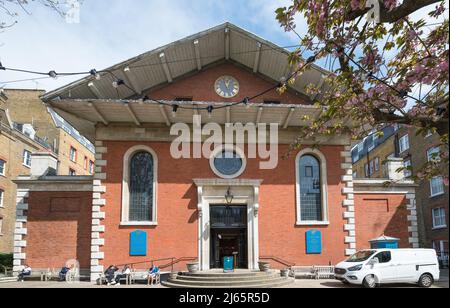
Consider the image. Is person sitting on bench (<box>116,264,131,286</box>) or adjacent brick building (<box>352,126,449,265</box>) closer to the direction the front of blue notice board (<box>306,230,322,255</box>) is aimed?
the person sitting on bench

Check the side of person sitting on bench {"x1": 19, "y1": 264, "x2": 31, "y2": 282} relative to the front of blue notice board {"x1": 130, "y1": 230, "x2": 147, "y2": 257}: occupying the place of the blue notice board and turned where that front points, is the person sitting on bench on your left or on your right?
on your right

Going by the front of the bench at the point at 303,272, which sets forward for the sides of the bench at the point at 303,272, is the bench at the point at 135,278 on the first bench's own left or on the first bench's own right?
on the first bench's own right

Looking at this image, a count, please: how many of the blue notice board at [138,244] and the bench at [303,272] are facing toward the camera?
2

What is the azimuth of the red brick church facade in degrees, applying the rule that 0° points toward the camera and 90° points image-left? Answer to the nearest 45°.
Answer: approximately 0°

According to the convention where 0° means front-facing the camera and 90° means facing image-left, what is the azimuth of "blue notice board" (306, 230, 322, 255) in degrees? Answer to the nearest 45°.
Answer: approximately 0°

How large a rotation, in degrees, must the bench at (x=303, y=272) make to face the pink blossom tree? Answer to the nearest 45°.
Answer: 0° — it already faces it

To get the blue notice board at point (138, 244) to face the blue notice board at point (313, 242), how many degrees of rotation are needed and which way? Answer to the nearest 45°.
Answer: approximately 90° to its left
